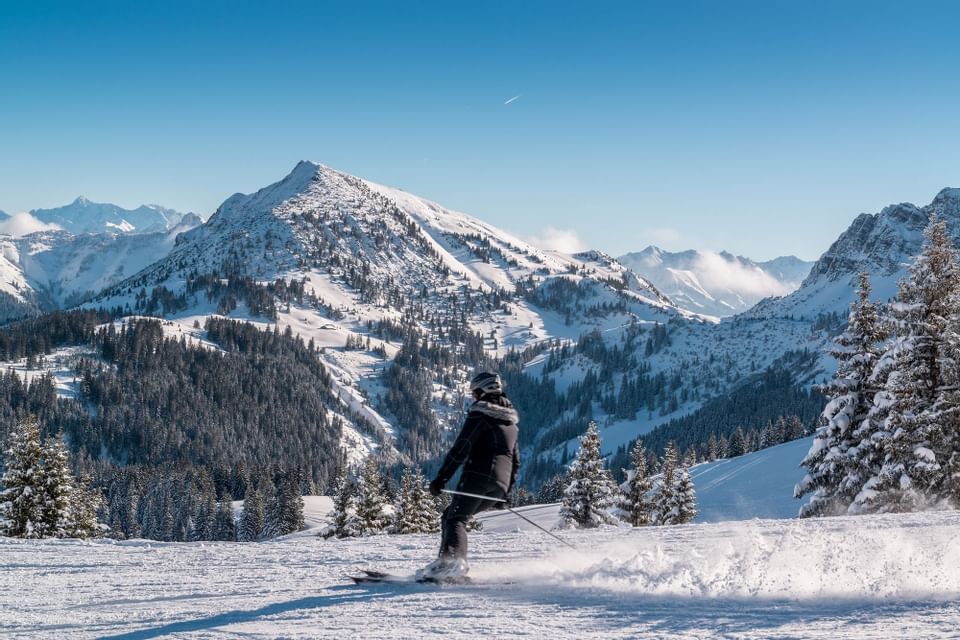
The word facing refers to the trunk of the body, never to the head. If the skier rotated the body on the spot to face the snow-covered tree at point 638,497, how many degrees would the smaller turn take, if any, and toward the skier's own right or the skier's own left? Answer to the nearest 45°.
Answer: approximately 45° to the skier's own right

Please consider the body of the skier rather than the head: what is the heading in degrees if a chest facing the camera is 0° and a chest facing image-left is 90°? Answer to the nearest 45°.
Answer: approximately 135°

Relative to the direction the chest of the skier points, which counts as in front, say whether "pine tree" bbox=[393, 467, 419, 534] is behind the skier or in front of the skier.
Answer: in front

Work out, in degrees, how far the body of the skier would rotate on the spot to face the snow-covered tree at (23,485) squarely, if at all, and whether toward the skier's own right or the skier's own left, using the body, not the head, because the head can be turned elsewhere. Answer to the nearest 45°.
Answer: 0° — they already face it

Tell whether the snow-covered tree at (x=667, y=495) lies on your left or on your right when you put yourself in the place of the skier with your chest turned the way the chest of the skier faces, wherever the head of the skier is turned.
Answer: on your right

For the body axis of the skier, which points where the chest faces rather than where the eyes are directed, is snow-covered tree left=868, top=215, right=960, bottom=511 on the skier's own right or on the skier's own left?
on the skier's own right

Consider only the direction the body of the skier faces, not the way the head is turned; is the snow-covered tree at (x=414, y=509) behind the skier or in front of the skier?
in front

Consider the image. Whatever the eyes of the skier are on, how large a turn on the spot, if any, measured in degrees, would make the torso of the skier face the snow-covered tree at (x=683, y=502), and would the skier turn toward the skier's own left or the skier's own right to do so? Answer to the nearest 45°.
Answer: approximately 45° to the skier's own right

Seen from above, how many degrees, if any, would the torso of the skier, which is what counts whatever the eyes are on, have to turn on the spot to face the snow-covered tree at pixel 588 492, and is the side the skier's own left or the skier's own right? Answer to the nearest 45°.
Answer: approximately 45° to the skier's own right
